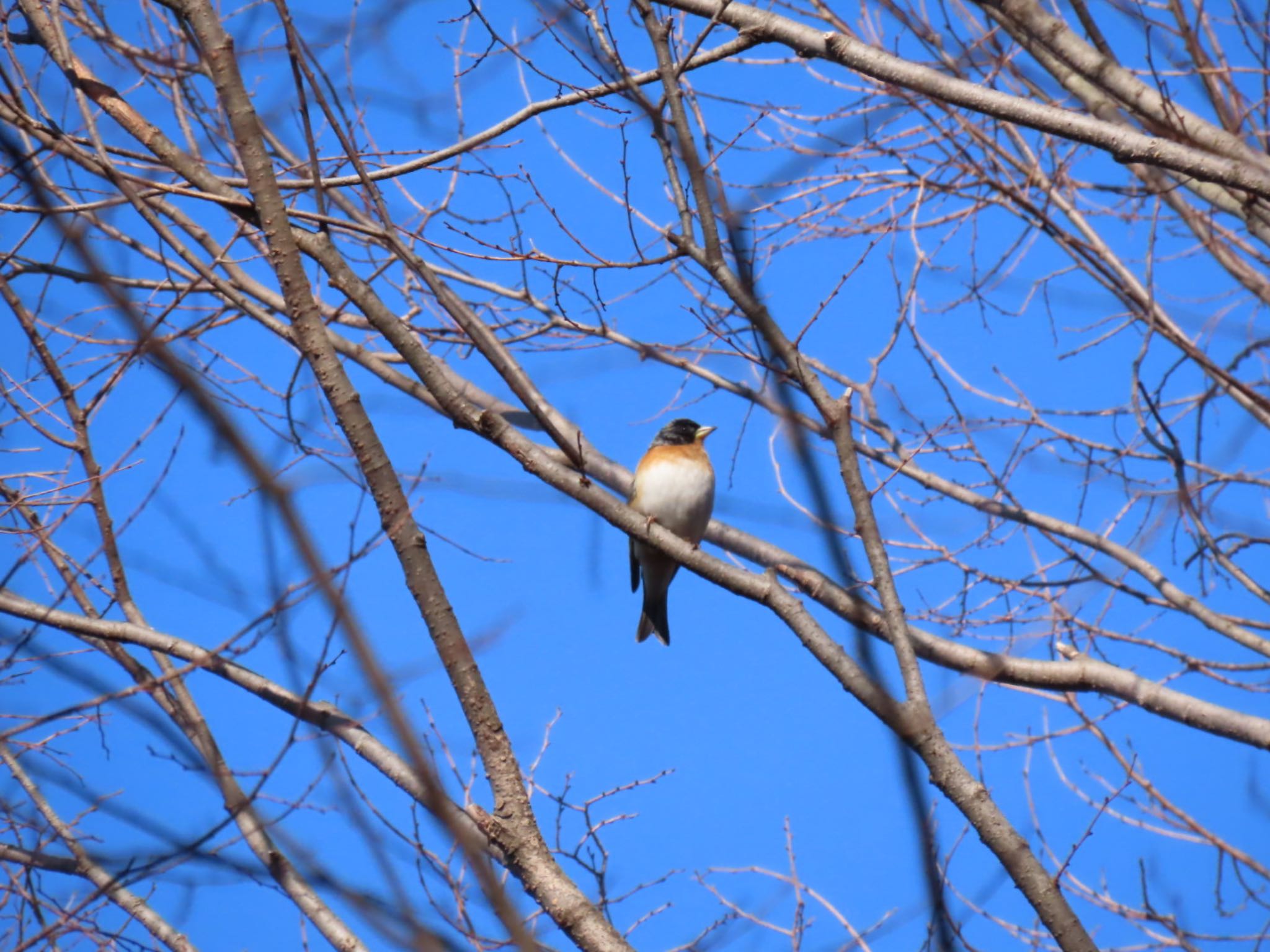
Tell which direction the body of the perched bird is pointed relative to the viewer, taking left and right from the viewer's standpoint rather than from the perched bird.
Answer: facing the viewer and to the right of the viewer
